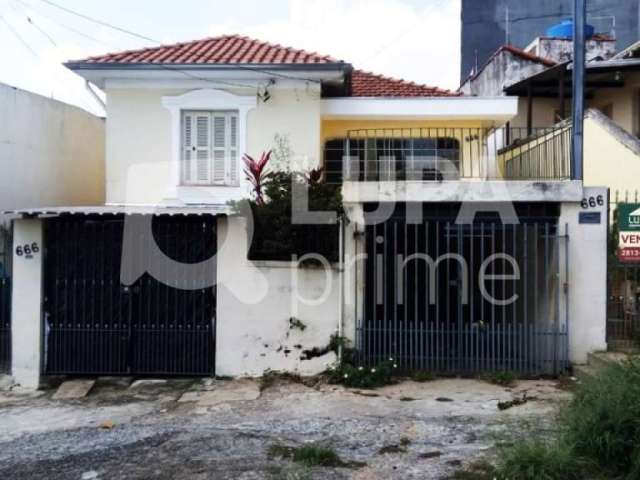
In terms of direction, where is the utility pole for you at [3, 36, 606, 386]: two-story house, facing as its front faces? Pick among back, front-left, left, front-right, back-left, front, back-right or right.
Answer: left

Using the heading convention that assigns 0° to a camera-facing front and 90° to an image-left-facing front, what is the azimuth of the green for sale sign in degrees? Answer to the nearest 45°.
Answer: approximately 0°

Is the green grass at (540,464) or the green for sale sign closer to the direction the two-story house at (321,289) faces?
the green grass

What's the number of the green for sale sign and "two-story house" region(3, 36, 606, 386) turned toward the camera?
2

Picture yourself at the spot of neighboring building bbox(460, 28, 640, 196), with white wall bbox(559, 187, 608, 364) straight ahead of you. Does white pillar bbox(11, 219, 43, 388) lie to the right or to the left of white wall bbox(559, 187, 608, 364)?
right

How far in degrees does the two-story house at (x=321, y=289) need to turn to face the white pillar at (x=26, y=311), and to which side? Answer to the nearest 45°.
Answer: approximately 90° to its right

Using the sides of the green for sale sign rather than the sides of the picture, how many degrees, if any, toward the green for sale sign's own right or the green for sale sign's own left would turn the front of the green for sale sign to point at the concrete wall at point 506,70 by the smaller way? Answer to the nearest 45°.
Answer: approximately 180°

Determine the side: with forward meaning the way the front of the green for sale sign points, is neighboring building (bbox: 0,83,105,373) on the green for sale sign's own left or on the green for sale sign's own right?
on the green for sale sign's own right

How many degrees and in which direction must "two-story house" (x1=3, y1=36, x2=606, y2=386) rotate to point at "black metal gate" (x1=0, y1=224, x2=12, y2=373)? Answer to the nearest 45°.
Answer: approximately 90° to its right

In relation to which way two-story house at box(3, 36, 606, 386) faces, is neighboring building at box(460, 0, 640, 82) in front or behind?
behind

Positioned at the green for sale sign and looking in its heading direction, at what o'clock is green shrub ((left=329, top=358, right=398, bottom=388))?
The green shrub is roughly at 2 o'clock from the green for sale sign.

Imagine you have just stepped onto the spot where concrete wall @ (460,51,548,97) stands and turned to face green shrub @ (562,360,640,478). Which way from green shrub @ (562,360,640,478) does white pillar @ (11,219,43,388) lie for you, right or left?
right

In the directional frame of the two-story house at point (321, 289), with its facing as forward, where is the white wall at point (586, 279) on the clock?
The white wall is roughly at 9 o'clock from the two-story house.

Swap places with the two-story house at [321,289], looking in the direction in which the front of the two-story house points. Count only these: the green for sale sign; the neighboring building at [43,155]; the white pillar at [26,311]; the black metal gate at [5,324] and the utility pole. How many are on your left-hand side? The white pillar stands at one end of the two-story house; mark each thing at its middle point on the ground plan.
2
